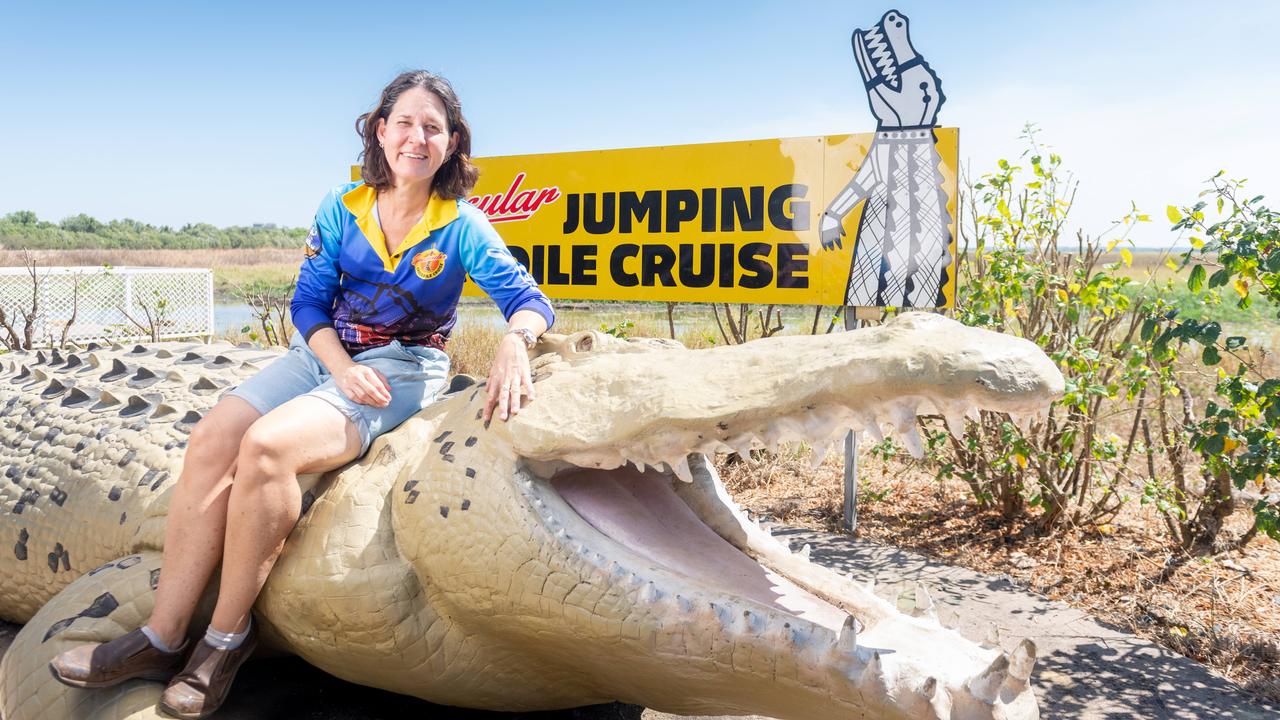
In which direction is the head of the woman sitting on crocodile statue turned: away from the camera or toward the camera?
toward the camera

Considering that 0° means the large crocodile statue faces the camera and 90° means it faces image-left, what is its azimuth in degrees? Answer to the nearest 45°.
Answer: approximately 270°

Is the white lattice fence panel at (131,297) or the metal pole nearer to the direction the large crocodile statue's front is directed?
the metal pole

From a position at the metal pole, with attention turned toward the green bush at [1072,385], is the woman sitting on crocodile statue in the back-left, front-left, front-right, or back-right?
back-right

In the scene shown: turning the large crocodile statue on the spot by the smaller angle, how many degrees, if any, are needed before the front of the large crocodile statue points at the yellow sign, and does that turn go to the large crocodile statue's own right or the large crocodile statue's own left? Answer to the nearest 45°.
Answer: approximately 90° to the large crocodile statue's own left

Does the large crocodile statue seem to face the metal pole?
no

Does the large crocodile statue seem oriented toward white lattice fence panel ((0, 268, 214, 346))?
no

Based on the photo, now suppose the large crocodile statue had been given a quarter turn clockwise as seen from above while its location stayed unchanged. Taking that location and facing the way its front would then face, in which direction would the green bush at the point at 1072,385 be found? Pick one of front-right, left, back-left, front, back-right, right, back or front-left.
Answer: back-left
